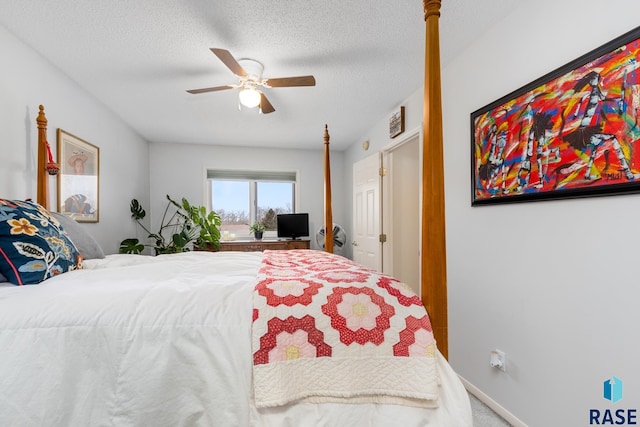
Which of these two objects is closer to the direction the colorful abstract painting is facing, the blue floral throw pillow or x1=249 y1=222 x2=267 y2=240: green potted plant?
the blue floral throw pillow

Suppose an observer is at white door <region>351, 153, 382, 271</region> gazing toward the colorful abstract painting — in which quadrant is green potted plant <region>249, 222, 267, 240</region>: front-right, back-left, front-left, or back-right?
back-right

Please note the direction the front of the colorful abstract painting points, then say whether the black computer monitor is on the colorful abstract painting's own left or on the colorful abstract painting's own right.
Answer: on the colorful abstract painting's own right

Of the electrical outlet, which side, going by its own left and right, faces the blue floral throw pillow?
front

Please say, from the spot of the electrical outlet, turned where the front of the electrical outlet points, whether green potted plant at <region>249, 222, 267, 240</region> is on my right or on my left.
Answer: on my right

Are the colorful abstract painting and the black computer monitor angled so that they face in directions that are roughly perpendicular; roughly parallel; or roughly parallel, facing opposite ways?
roughly perpendicular

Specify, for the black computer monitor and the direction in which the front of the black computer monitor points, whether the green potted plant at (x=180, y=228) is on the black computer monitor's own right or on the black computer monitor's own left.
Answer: on the black computer monitor's own right

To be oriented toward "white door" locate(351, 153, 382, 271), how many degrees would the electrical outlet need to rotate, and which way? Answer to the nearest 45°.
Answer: approximately 90° to its right

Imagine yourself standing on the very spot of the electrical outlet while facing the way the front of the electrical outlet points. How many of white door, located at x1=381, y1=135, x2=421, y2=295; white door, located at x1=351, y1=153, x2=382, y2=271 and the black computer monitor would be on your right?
3

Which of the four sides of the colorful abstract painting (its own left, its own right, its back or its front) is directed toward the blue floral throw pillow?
front

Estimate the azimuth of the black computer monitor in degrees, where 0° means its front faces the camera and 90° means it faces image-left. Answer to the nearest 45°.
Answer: approximately 0°

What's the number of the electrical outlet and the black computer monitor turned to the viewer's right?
0

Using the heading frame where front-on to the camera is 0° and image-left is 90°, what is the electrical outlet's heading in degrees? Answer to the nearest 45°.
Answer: approximately 45°

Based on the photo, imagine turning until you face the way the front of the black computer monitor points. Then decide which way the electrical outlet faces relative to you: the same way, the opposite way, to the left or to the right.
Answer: to the right
